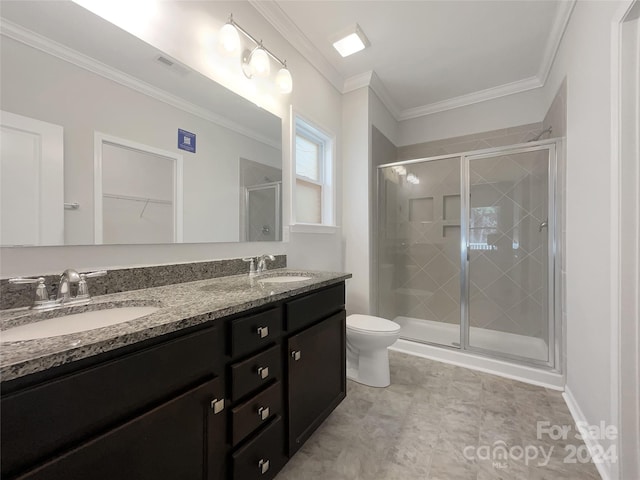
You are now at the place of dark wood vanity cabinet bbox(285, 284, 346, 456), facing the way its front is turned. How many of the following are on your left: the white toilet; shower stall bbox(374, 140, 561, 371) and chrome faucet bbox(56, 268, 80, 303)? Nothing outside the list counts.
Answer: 2

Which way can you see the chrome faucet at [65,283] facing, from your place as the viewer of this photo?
facing the viewer and to the right of the viewer

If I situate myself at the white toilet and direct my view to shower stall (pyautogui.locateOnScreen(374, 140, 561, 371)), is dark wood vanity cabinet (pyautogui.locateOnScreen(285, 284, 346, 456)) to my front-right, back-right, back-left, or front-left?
back-right

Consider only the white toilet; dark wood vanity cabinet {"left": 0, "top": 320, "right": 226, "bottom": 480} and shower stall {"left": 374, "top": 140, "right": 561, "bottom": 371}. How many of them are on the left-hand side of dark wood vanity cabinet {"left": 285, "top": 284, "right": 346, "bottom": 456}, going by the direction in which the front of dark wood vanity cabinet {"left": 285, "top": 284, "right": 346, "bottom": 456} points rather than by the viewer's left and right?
2

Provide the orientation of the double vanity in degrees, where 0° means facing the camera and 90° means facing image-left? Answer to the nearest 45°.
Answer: approximately 315°

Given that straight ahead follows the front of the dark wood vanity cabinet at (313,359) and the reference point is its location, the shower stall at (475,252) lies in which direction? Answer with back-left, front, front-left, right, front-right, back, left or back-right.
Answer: left

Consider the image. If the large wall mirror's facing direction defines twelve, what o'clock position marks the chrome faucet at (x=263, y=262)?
The chrome faucet is roughly at 10 o'clock from the large wall mirror.
